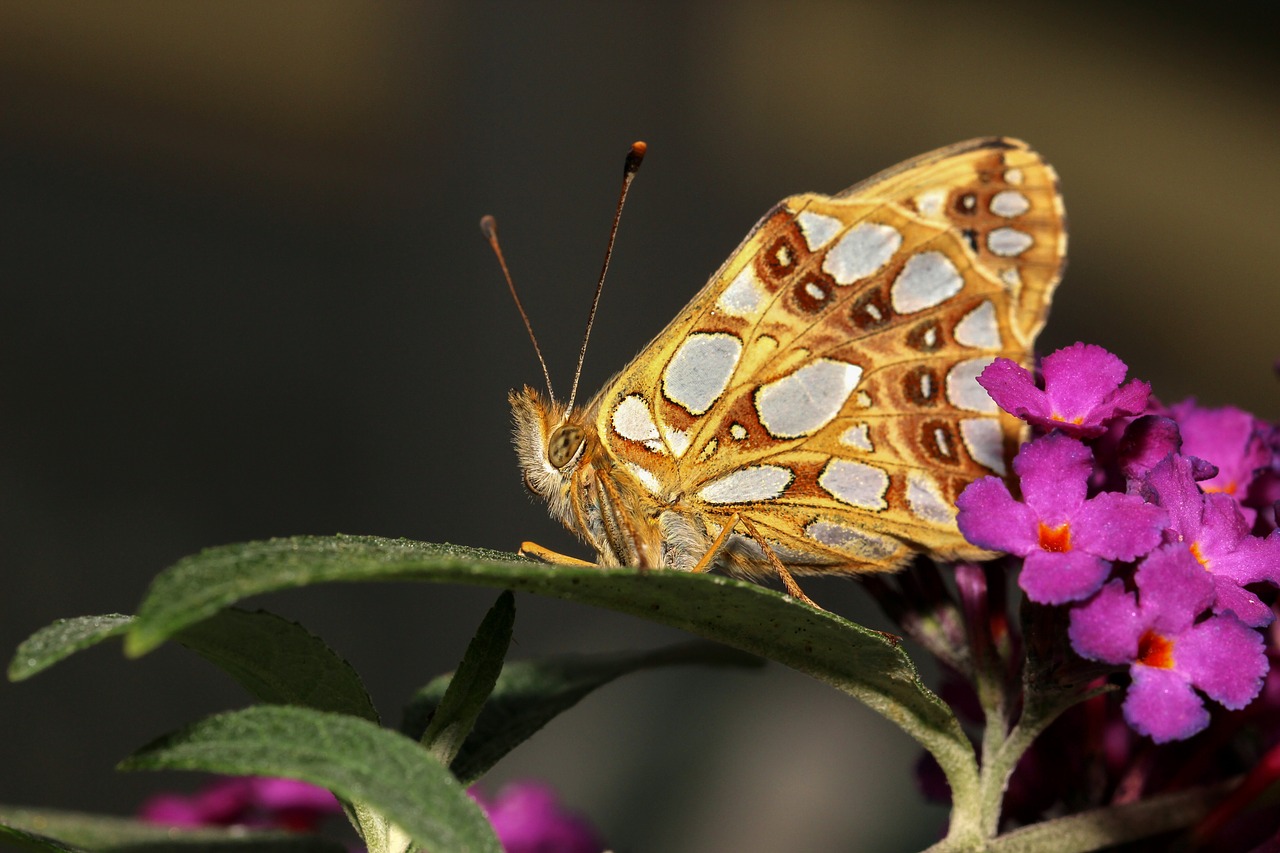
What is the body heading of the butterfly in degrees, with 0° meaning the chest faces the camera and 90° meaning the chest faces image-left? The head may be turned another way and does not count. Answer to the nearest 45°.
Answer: approximately 90°

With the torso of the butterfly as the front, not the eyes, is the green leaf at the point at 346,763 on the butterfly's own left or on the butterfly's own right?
on the butterfly's own left

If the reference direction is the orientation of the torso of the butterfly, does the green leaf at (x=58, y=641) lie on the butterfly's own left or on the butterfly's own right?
on the butterfly's own left
